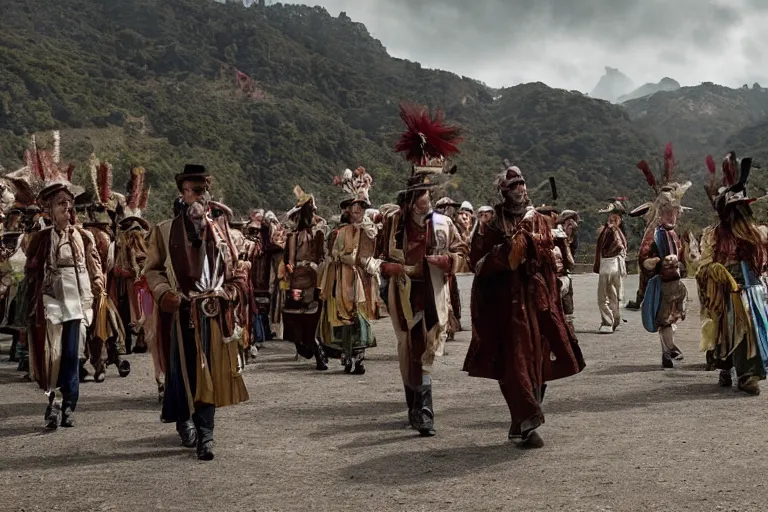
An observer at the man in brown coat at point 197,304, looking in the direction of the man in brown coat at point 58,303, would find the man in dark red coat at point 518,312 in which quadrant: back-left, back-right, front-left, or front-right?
back-right

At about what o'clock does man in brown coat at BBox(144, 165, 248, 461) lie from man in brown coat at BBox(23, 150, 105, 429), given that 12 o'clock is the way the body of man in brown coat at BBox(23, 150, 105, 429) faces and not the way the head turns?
man in brown coat at BBox(144, 165, 248, 461) is roughly at 11 o'clock from man in brown coat at BBox(23, 150, 105, 429).

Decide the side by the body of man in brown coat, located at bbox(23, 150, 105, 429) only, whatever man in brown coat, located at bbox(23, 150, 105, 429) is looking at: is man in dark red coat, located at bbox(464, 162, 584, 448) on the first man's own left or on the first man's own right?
on the first man's own left

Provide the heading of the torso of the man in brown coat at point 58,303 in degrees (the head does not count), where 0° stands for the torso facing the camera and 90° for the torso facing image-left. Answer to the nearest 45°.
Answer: approximately 0°
